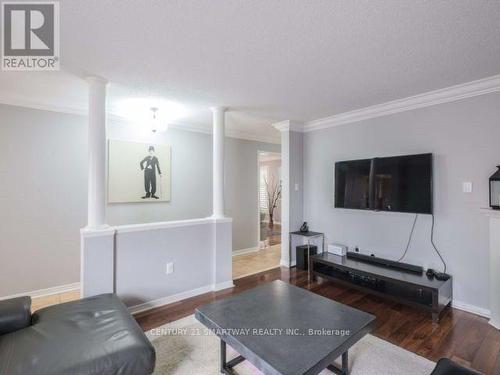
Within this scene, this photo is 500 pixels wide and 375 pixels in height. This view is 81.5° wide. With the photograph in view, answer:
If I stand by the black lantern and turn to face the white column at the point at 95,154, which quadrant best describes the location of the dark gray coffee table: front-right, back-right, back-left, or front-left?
front-left

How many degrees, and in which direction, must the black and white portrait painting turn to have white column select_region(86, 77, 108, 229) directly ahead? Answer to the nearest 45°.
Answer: approximately 45° to its right

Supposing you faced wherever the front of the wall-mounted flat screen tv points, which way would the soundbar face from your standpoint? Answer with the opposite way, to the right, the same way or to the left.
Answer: the same way

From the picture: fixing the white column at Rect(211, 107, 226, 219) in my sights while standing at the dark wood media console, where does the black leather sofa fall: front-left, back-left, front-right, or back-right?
front-left

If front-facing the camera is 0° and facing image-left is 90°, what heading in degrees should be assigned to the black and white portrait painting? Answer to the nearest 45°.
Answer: approximately 315°

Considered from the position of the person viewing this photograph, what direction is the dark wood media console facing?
facing the viewer and to the left of the viewer

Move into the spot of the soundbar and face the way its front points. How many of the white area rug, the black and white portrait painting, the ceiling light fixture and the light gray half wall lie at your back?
0

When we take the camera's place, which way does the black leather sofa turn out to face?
facing to the right of the viewer

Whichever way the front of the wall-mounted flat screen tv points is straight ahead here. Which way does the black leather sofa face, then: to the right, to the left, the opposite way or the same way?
the opposite way

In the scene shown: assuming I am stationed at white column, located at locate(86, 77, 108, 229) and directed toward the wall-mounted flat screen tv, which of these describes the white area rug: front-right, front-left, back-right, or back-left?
front-right

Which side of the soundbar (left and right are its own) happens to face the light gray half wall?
front

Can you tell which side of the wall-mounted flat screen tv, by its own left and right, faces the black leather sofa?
front

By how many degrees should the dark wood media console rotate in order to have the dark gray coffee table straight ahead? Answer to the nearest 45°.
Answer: approximately 45° to its left

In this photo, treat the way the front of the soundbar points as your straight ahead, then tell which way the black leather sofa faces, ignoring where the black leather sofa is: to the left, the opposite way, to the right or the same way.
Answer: the opposite way

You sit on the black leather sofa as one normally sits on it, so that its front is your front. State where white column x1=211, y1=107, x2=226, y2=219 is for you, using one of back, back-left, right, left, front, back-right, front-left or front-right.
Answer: front-left
